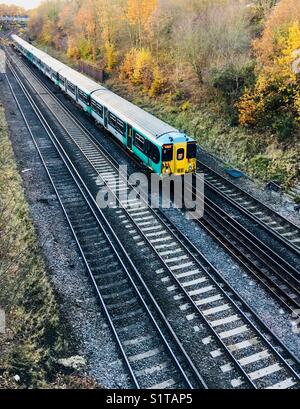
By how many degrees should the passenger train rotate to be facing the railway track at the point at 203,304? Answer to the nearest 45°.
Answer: approximately 45° to its right

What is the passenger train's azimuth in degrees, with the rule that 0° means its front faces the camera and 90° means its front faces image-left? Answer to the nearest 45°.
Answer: approximately 315°
